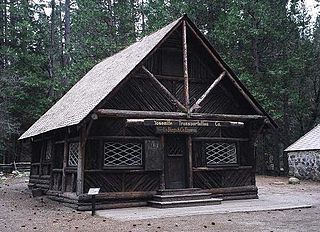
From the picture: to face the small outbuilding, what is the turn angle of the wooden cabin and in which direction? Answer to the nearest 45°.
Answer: approximately 90° to its left

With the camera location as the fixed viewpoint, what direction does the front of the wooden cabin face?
facing the viewer and to the right of the viewer
